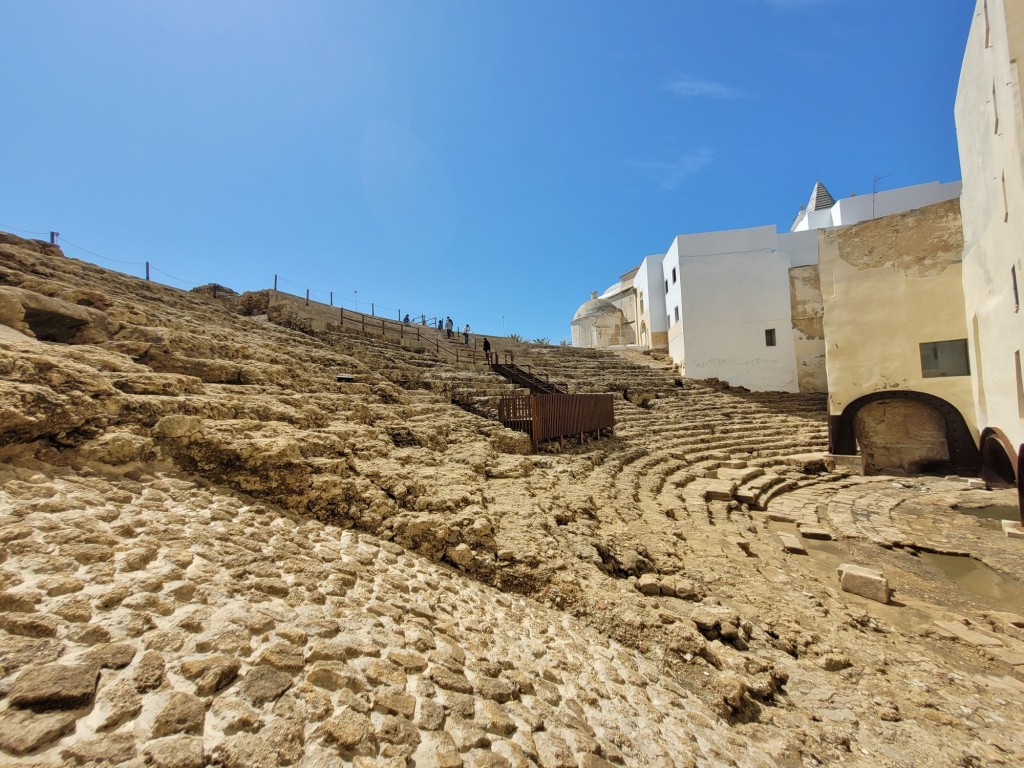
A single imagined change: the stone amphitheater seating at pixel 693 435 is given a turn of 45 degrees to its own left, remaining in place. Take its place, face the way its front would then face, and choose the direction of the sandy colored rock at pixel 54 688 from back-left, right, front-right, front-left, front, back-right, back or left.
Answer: right

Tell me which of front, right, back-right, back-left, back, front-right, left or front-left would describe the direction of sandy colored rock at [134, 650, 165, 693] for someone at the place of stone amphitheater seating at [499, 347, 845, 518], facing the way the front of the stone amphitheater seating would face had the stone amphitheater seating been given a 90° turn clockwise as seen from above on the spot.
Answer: front-left

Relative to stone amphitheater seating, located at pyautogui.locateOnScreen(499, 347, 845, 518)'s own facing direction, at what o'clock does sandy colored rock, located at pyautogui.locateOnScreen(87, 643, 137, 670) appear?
The sandy colored rock is roughly at 2 o'clock from the stone amphitheater seating.

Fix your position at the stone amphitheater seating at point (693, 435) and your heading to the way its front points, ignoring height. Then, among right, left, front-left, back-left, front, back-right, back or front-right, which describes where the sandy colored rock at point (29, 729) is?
front-right

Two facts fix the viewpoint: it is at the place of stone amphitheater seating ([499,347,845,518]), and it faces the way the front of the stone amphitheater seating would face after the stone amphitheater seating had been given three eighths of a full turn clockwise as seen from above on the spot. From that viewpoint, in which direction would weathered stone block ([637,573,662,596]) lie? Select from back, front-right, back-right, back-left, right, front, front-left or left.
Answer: left

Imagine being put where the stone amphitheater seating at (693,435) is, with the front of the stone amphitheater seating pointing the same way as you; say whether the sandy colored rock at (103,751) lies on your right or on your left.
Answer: on your right

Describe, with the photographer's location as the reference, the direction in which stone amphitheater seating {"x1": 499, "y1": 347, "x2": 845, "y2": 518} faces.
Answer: facing the viewer and to the right of the viewer

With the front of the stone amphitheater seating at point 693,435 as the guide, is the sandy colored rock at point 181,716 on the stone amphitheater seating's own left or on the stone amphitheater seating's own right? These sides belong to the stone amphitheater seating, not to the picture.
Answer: on the stone amphitheater seating's own right

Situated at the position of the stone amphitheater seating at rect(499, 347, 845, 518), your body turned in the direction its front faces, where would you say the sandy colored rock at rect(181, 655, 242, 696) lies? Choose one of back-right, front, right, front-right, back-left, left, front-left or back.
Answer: front-right

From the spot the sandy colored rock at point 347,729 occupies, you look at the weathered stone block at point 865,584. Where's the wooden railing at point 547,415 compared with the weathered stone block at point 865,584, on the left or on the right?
left
